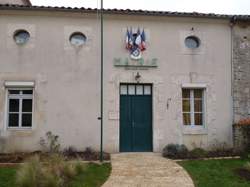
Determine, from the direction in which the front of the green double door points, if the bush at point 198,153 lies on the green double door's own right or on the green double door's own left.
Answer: on the green double door's own left

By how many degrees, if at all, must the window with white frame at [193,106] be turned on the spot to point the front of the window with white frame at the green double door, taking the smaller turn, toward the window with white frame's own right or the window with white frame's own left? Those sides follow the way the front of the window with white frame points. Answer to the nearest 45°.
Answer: approximately 90° to the window with white frame's own right

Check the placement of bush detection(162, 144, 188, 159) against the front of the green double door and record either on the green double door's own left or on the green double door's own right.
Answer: on the green double door's own left

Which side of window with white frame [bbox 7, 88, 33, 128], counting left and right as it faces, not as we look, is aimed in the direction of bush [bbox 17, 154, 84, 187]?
front

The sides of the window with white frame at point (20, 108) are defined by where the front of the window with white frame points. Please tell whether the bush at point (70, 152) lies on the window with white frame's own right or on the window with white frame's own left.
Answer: on the window with white frame's own left

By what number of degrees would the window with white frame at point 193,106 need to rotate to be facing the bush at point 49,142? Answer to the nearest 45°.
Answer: approximately 90° to its right

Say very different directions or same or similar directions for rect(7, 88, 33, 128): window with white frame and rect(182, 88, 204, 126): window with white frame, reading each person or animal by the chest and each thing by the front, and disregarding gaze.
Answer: same or similar directions

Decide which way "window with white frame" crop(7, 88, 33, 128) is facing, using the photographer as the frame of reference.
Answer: facing the viewer

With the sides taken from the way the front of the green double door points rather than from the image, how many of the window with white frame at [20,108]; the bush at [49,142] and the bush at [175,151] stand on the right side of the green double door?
2

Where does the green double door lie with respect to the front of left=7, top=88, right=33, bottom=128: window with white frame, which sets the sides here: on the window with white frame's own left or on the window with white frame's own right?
on the window with white frame's own left

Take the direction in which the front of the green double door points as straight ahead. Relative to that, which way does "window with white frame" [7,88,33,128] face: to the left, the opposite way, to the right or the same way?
the same way

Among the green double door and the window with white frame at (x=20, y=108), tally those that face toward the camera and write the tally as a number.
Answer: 2

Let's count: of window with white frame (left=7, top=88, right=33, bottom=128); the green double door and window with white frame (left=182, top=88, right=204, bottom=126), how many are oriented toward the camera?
3

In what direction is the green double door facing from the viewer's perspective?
toward the camera

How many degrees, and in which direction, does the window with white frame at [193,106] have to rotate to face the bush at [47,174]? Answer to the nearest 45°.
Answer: approximately 45° to its right
